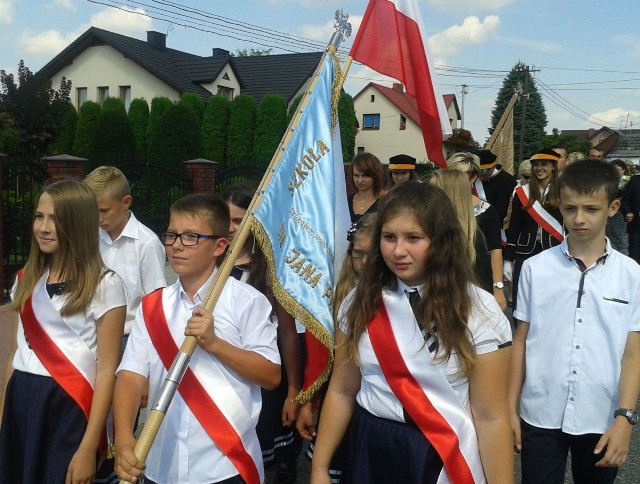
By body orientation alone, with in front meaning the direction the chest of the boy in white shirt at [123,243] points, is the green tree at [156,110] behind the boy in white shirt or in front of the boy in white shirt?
behind

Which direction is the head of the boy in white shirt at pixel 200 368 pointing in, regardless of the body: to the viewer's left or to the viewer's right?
to the viewer's left

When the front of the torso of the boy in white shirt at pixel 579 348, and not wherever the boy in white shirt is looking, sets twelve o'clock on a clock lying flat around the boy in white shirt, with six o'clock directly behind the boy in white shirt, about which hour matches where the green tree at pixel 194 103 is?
The green tree is roughly at 5 o'clock from the boy in white shirt.

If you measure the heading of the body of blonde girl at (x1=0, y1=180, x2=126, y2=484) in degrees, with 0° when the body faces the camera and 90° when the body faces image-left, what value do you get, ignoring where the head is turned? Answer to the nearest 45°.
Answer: approximately 45°

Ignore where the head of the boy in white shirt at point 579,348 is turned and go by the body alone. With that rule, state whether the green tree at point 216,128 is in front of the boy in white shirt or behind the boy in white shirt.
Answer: behind

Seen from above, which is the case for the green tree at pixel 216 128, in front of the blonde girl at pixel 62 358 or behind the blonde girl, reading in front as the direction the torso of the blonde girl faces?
behind

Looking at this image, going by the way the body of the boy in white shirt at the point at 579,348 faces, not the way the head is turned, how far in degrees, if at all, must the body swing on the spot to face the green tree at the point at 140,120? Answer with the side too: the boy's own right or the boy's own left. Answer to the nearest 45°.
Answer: approximately 135° to the boy's own right

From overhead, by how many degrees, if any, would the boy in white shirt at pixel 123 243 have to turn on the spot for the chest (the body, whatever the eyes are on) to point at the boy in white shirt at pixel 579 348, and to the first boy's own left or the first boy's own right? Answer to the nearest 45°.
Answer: approximately 90° to the first boy's own left

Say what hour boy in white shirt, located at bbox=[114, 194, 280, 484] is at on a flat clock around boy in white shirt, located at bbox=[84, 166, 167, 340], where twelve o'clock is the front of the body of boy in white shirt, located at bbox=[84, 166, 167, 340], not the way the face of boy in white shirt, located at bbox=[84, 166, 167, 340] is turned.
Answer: boy in white shirt, located at bbox=[114, 194, 280, 484] is roughly at 10 o'clock from boy in white shirt, located at bbox=[84, 166, 167, 340].

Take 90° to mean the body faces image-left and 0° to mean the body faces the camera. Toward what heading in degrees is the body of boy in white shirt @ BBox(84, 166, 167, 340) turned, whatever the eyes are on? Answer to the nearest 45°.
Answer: approximately 45°

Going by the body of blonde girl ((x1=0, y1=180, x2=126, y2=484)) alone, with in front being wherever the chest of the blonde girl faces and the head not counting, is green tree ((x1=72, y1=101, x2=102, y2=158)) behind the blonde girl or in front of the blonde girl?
behind
